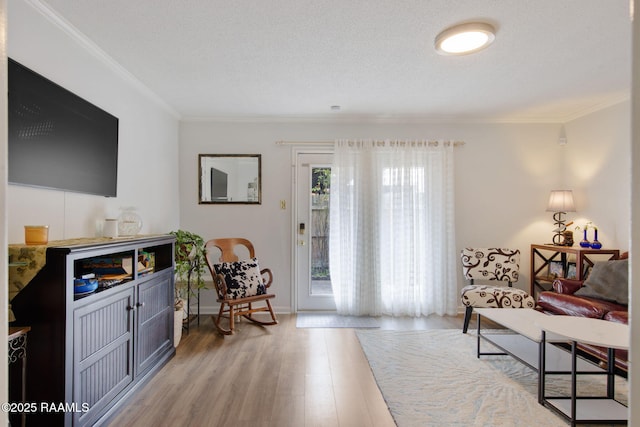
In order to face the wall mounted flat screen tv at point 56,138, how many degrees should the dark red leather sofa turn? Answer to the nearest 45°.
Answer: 0° — it already faces it

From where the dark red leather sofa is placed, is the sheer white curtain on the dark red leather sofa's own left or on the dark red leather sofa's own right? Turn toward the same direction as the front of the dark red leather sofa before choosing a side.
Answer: on the dark red leather sofa's own right

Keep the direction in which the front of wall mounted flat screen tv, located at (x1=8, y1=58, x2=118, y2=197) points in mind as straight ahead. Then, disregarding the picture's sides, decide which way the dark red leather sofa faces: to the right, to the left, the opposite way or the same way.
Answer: the opposite way

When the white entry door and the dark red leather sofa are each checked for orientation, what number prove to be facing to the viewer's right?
0

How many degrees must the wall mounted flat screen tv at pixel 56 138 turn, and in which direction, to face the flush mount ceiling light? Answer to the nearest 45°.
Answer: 0° — it already faces it

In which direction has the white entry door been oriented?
toward the camera

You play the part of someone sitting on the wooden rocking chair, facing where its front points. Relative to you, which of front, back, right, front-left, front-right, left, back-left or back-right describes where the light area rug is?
front

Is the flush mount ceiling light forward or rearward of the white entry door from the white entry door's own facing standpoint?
forward

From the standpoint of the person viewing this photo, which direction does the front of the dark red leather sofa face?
facing the viewer and to the left of the viewer

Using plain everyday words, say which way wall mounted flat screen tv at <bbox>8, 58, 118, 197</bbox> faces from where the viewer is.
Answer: facing the viewer and to the right of the viewer

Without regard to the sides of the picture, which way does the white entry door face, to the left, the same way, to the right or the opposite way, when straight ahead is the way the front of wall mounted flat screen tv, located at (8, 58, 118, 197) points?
to the right

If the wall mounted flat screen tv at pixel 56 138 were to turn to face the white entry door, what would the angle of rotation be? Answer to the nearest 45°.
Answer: approximately 45° to its left

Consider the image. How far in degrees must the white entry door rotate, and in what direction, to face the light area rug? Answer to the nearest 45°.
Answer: approximately 45° to its left

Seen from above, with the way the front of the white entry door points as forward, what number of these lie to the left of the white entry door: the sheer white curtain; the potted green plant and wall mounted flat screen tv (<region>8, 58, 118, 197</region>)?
1

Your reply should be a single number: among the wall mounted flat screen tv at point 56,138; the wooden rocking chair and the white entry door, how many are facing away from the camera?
0

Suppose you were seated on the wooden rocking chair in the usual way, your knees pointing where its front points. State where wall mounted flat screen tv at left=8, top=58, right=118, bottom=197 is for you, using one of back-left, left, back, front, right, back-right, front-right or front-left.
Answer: right

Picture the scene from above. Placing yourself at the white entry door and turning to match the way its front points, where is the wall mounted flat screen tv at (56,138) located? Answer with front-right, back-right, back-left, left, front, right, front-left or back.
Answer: front-right
